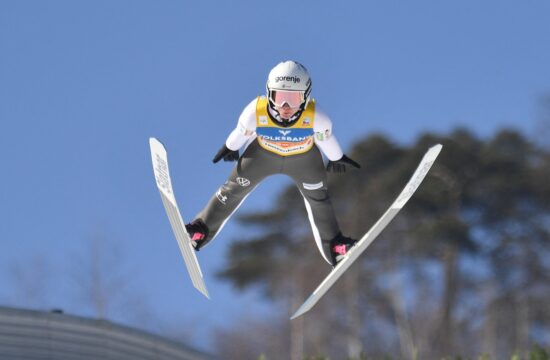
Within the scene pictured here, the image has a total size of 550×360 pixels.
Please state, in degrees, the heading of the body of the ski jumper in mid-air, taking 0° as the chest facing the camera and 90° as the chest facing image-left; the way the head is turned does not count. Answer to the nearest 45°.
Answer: approximately 0°
